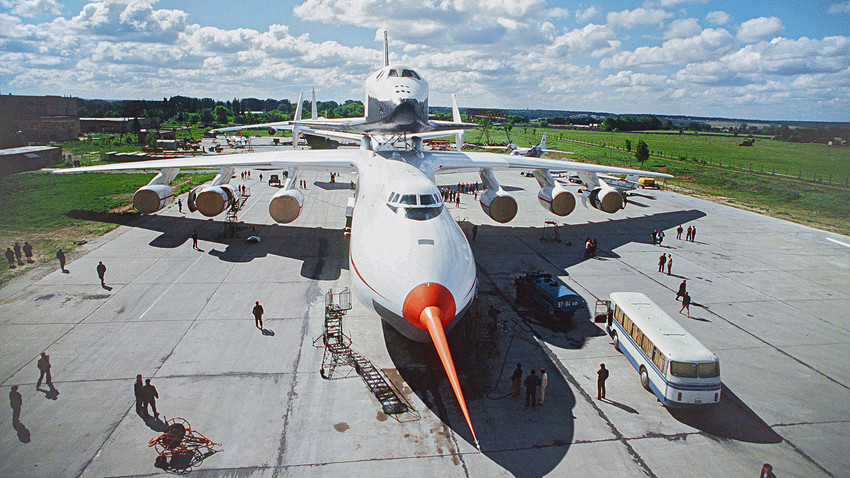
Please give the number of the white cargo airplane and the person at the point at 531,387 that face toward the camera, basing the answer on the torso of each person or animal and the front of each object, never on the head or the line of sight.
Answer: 1

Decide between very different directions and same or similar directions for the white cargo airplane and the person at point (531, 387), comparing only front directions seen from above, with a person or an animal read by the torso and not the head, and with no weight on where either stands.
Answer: very different directions

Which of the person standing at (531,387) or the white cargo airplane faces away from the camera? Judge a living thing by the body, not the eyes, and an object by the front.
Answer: the person standing

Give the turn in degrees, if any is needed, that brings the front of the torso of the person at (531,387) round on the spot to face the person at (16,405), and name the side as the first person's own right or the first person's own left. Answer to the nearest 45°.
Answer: approximately 90° to the first person's own left

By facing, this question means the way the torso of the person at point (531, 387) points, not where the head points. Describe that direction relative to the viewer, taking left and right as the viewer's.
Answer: facing away from the viewer

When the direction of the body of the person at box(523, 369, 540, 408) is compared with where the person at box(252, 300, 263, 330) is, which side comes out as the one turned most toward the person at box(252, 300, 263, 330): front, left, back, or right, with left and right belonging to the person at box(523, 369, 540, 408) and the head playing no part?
left

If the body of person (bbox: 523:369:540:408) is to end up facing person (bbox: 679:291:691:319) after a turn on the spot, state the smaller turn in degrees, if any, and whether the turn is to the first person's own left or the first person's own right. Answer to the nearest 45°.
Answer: approximately 45° to the first person's own right

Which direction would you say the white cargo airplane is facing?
toward the camera
